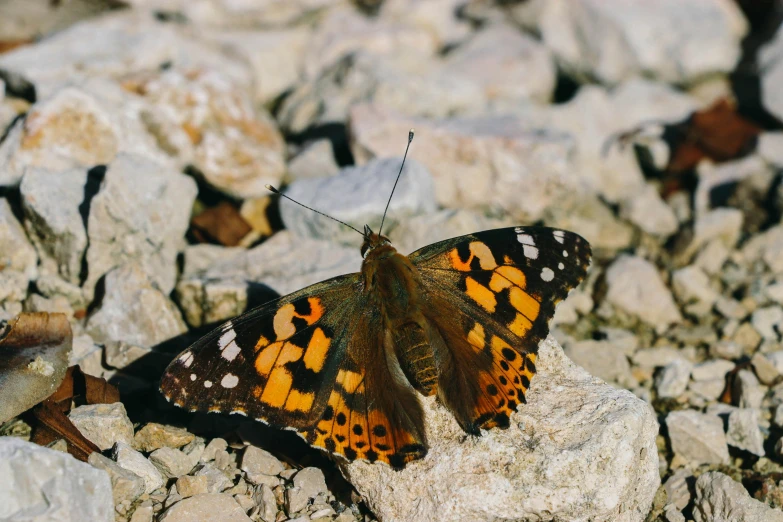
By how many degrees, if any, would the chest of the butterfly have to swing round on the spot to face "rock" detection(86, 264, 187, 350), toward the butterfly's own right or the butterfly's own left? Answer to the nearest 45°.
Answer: approximately 45° to the butterfly's own left

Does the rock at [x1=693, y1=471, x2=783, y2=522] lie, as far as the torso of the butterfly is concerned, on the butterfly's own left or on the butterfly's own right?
on the butterfly's own right

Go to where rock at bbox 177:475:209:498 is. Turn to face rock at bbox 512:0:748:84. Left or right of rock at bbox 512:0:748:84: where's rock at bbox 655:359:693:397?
right

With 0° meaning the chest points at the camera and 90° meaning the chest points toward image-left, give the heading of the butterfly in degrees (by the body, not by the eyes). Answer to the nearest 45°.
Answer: approximately 180°

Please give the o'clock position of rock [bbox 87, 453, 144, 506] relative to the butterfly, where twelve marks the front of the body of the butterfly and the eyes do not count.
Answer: The rock is roughly at 8 o'clock from the butterfly.

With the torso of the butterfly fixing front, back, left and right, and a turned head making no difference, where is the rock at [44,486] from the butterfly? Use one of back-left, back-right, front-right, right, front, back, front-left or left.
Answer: back-left

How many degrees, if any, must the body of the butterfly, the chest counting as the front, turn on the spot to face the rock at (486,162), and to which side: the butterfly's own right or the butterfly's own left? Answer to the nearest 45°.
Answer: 0° — it already faces it

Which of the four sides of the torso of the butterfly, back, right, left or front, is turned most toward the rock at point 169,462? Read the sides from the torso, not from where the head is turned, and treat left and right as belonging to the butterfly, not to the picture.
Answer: left

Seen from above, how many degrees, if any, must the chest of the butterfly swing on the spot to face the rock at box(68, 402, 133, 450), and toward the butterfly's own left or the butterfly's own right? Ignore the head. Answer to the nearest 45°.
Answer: approximately 90° to the butterfly's own left

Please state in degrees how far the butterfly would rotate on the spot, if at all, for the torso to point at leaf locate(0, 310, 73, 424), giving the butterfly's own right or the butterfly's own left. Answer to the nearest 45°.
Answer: approximately 90° to the butterfly's own left

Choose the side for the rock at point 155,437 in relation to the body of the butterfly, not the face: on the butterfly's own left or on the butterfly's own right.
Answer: on the butterfly's own left

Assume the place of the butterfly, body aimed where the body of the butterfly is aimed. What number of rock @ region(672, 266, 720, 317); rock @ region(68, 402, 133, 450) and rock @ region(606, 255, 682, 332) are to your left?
1

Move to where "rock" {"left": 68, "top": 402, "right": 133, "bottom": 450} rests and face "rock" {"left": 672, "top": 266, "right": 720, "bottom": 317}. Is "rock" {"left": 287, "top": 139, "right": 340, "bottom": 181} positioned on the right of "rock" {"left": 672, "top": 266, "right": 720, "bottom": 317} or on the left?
left
